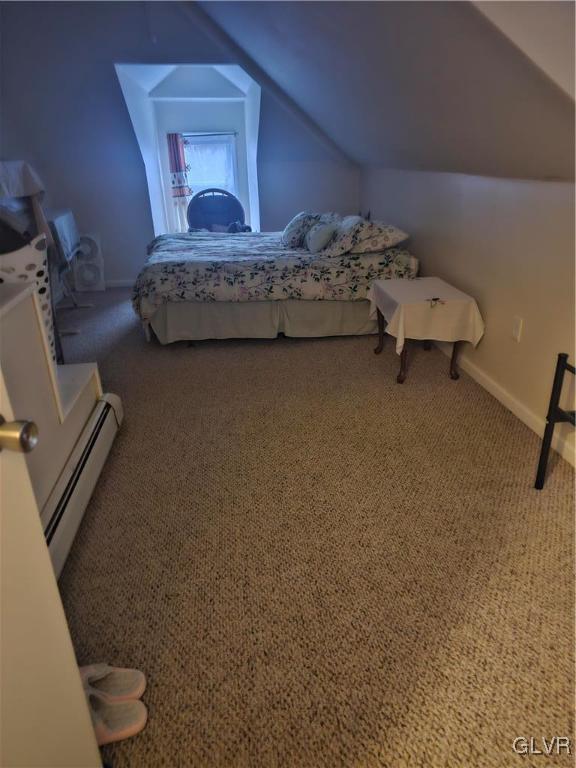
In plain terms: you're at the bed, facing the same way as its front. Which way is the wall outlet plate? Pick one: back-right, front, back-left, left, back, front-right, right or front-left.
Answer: back-left

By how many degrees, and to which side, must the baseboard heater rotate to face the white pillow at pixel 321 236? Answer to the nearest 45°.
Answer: approximately 45° to its left

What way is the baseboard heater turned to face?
to the viewer's right

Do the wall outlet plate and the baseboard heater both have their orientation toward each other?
yes

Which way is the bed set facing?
to the viewer's left

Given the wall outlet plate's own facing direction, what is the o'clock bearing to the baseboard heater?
The baseboard heater is roughly at 12 o'clock from the wall outlet plate.

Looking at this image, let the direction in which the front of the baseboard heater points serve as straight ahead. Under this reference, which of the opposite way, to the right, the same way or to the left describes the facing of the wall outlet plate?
the opposite way
